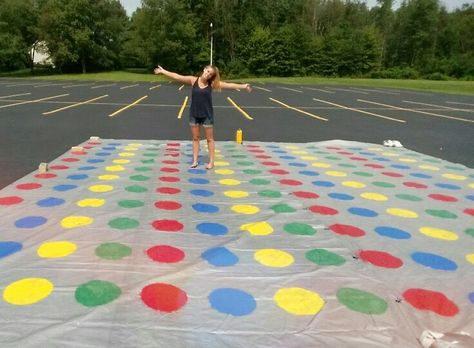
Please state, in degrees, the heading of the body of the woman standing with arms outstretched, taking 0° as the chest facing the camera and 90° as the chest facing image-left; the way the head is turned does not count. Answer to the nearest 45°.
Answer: approximately 0°
